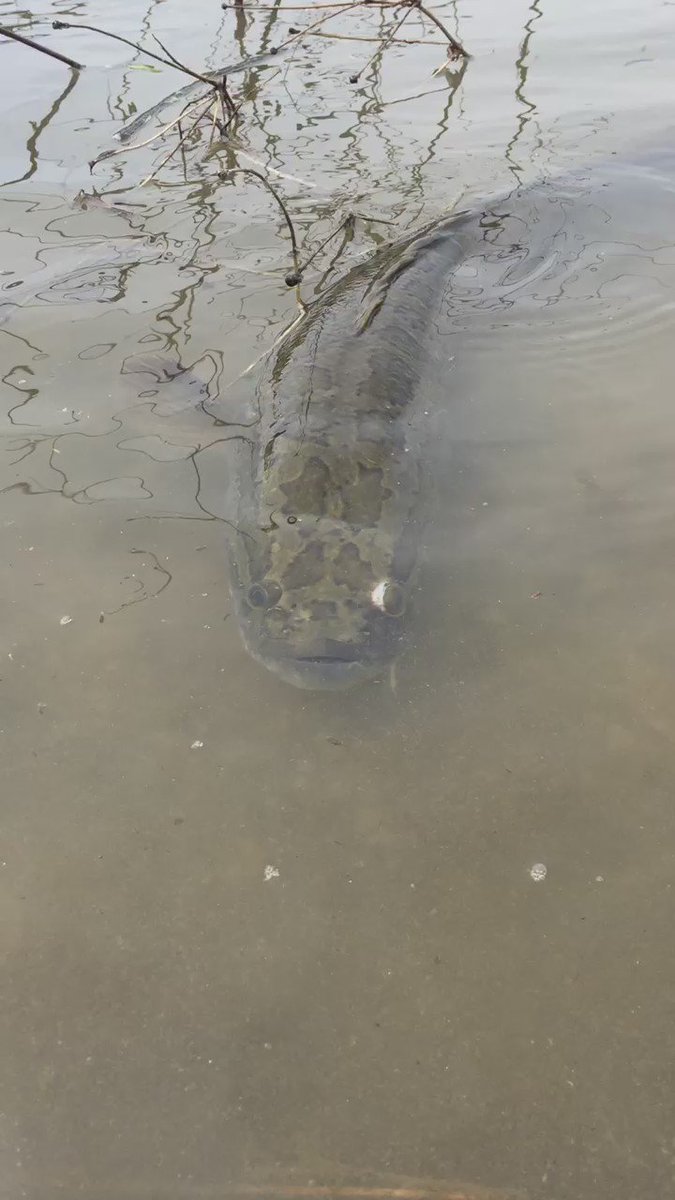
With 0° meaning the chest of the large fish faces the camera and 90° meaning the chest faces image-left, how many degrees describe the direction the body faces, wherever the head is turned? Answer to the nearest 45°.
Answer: approximately 0°

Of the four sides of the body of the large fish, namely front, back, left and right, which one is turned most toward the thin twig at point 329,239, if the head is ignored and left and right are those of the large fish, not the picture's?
back
